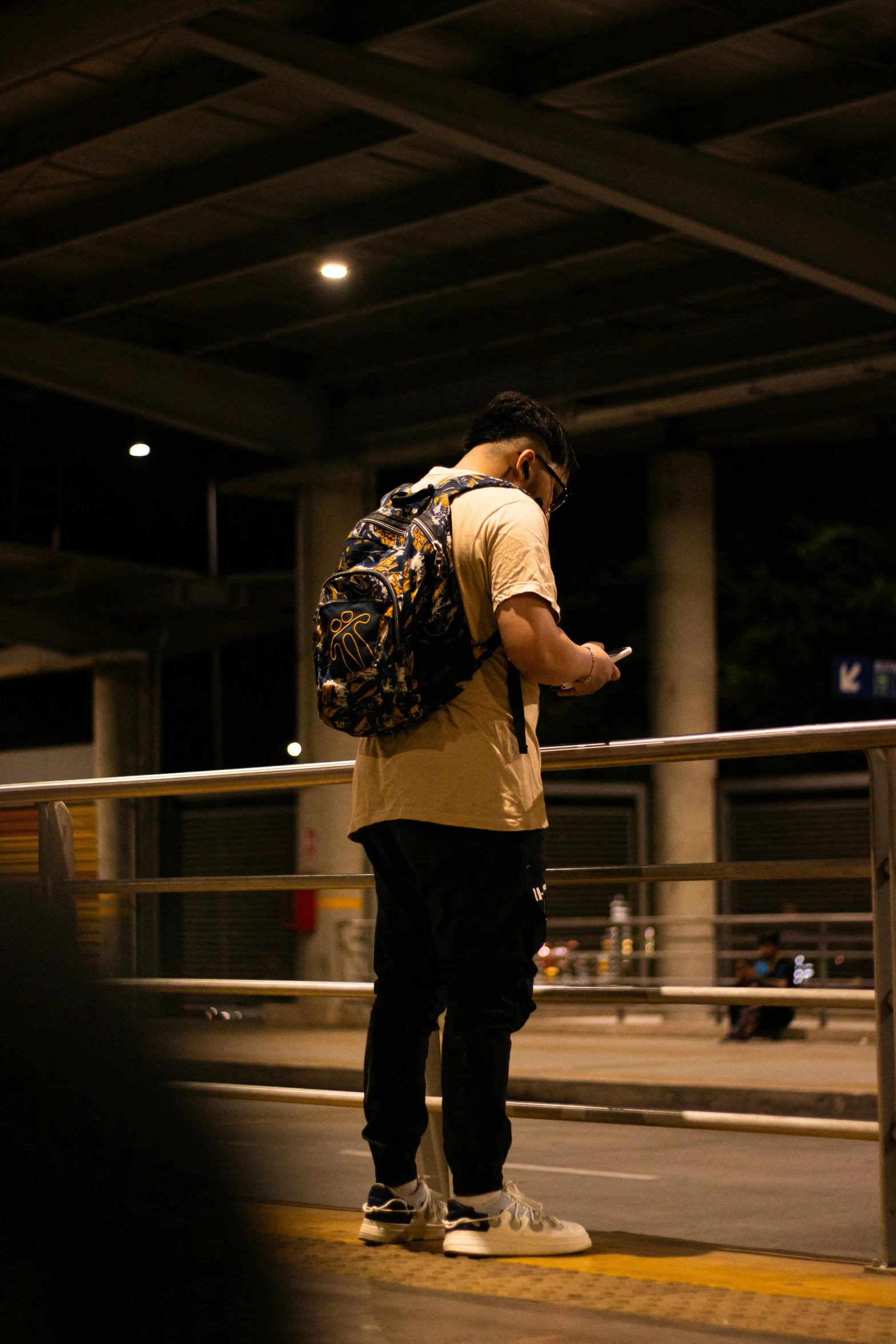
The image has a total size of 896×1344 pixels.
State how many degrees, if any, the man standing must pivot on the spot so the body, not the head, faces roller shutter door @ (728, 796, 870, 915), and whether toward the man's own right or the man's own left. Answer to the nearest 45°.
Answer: approximately 45° to the man's own left

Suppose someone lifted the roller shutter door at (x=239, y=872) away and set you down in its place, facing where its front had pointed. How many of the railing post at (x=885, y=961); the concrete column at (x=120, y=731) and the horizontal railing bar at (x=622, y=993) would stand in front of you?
2

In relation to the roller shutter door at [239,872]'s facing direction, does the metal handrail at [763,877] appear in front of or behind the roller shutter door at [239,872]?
in front

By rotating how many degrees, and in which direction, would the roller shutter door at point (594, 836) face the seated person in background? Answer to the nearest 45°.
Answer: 0° — it already faces them

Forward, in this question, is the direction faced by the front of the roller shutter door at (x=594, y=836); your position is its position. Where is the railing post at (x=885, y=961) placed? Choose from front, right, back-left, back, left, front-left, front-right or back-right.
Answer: front

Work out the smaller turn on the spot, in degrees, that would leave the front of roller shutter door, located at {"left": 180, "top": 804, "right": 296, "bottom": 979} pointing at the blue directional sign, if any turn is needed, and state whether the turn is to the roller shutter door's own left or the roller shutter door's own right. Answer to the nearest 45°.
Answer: approximately 45° to the roller shutter door's own left

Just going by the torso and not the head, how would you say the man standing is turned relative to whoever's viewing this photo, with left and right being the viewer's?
facing away from the viewer and to the right of the viewer

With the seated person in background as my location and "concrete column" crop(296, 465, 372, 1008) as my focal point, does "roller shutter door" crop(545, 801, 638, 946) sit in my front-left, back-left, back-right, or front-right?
front-right

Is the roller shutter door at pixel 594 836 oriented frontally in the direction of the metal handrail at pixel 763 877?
yes

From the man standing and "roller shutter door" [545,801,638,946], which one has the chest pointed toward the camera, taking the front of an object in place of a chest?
the roller shutter door

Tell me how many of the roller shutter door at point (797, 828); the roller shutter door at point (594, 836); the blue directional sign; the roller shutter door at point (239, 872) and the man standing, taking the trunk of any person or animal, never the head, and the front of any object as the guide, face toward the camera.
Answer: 4

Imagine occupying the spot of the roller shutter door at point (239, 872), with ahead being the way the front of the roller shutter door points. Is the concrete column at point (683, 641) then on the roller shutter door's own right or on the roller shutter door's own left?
on the roller shutter door's own left

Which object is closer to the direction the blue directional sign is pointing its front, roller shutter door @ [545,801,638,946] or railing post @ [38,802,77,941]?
the railing post

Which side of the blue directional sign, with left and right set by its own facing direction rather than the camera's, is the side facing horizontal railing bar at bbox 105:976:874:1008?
front

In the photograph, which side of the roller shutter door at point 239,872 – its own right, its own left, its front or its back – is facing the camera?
front

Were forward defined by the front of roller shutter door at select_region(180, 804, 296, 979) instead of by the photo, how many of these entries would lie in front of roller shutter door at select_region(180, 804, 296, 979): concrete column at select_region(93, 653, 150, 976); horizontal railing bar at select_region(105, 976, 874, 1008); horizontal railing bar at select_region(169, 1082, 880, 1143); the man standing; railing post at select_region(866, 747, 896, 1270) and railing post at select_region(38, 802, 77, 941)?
5

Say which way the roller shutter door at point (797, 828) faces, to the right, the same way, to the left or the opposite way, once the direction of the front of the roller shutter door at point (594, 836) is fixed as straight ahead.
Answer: the same way
